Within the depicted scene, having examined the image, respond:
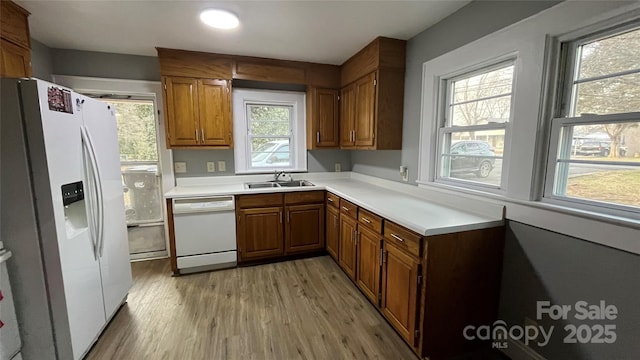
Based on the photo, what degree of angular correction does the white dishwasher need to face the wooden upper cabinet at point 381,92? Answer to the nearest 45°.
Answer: approximately 45° to its left

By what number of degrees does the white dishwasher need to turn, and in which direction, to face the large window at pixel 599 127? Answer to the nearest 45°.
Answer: approximately 45° to its left

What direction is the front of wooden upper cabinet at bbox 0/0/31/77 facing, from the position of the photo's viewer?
facing the viewer and to the right of the viewer

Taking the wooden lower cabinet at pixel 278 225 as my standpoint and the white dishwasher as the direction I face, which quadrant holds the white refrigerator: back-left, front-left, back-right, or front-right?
front-left

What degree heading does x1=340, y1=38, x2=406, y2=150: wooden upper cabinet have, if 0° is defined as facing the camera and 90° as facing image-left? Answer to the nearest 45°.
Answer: approximately 45°

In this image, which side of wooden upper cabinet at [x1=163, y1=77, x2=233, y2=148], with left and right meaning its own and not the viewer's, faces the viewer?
front

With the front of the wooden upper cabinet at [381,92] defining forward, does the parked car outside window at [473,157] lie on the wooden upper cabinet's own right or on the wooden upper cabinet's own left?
on the wooden upper cabinet's own left

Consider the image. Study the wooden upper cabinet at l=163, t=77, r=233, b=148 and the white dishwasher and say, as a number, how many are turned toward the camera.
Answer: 2

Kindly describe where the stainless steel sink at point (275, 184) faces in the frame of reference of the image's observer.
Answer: facing the viewer

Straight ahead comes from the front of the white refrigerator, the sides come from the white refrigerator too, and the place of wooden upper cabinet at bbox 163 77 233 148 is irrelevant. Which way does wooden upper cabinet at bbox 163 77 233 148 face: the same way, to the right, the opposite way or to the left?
to the right

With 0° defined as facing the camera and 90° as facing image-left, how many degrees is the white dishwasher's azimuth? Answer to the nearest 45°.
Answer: approximately 0°

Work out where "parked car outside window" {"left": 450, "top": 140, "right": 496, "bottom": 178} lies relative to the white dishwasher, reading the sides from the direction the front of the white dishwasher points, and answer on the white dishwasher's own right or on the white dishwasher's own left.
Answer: on the white dishwasher's own left

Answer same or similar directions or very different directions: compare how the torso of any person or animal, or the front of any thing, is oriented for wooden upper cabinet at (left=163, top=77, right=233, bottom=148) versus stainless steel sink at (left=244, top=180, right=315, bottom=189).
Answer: same or similar directions

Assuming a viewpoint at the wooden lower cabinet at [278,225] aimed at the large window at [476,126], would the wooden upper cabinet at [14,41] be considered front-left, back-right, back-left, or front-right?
back-right

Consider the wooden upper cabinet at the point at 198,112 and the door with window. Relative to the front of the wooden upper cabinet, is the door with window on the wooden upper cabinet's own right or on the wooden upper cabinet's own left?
on the wooden upper cabinet's own right

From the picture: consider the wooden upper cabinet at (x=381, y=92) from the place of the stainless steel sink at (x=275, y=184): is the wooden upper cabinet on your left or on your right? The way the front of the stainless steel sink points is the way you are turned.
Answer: on your left

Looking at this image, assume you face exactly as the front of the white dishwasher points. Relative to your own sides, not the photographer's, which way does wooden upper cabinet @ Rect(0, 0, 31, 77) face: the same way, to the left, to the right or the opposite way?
to the left

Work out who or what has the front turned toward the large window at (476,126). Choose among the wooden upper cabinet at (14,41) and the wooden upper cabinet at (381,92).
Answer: the wooden upper cabinet at (14,41)
